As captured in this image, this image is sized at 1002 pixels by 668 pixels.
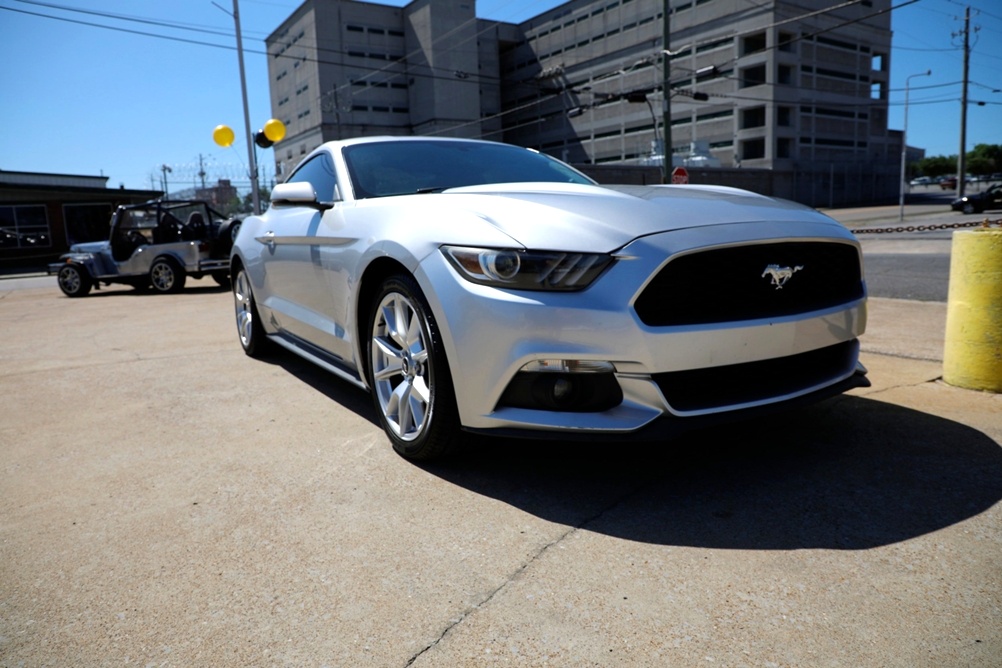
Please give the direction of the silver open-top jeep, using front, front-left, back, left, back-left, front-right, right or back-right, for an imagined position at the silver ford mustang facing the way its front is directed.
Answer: back

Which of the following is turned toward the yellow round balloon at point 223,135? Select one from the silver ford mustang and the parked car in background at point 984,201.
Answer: the parked car in background

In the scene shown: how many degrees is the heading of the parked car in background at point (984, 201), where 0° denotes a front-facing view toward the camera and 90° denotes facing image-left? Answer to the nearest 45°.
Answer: approximately 45°

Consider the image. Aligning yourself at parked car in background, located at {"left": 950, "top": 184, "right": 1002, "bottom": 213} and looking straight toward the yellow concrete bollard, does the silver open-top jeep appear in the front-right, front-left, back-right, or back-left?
front-right

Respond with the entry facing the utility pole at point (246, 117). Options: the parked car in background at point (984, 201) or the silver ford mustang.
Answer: the parked car in background

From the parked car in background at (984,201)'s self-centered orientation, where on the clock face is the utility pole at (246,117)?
The utility pole is roughly at 12 o'clock from the parked car in background.

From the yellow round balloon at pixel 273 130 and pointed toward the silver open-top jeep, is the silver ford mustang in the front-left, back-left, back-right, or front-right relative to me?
front-left

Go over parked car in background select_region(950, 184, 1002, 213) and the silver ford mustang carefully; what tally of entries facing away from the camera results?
0

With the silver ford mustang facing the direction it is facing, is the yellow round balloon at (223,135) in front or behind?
behind

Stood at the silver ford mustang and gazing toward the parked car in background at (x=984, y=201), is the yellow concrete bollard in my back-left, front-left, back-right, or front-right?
front-right

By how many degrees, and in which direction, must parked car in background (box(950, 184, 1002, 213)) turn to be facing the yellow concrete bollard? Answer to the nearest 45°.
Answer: approximately 45° to its left

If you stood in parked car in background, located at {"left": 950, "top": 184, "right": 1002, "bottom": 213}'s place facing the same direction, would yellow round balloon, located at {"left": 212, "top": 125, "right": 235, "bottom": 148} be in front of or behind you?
in front

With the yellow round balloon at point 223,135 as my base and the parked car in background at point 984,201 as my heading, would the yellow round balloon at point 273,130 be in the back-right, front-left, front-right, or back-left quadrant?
front-right

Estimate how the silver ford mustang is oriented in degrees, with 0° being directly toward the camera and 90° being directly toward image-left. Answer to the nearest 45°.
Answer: approximately 315°

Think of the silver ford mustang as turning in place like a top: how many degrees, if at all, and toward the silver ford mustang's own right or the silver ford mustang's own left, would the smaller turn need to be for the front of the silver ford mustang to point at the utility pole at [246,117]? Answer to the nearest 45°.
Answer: approximately 180°

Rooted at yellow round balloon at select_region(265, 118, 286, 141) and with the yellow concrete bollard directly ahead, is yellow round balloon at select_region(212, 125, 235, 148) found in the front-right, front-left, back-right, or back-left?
back-right

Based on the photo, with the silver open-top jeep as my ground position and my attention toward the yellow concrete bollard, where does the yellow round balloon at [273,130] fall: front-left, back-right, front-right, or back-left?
back-left
